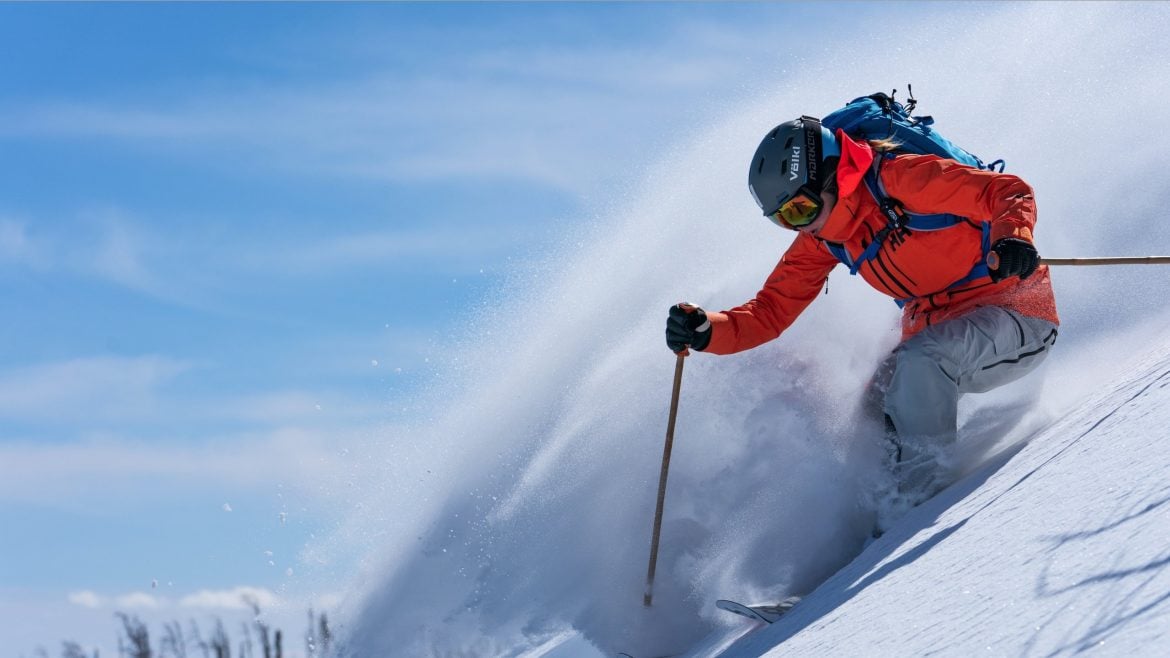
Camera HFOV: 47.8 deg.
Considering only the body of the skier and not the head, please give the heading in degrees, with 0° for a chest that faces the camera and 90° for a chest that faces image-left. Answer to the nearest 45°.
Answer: approximately 45°

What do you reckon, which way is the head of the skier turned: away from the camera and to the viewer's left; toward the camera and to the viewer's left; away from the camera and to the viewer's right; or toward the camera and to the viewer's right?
toward the camera and to the viewer's left
